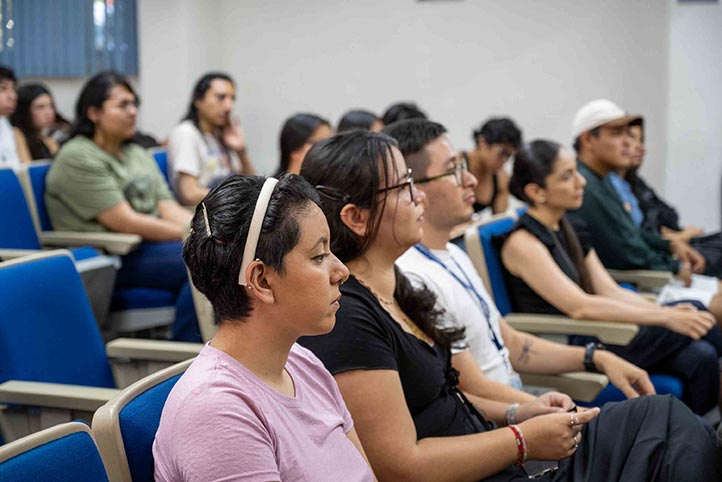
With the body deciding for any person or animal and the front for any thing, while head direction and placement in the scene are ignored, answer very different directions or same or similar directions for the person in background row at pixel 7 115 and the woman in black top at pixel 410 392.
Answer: same or similar directions

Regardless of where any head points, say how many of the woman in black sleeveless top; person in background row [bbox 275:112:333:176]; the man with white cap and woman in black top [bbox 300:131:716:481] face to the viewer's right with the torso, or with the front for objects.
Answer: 4

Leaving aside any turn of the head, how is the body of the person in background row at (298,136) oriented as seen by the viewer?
to the viewer's right

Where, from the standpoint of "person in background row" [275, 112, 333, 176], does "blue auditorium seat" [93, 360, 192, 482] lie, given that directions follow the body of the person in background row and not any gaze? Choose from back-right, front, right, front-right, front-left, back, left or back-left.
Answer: right

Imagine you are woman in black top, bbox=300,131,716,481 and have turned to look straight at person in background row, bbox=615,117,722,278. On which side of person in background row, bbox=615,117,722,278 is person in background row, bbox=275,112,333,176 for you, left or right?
left

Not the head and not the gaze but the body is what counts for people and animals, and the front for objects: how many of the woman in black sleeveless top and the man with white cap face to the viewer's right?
2

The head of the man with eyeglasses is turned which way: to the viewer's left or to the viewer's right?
to the viewer's right

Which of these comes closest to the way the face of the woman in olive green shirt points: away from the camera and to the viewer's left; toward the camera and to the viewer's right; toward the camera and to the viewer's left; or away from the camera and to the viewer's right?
toward the camera and to the viewer's right

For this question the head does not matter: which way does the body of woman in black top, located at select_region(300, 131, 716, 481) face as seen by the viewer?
to the viewer's right

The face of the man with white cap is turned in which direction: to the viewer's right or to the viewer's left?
to the viewer's right

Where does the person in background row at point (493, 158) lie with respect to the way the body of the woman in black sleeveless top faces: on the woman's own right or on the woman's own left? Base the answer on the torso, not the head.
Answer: on the woman's own left
